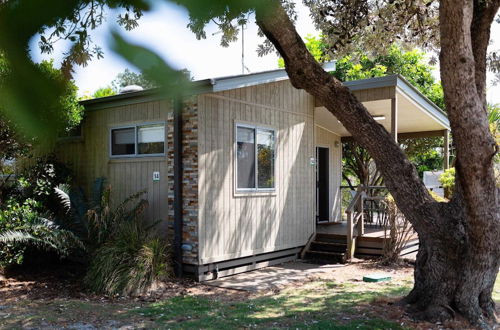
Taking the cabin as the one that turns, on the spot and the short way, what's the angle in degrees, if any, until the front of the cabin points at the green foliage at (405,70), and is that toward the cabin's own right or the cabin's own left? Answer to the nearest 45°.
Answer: approximately 90° to the cabin's own left

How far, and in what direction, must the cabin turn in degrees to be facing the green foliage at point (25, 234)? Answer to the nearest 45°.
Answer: approximately 90° to its right

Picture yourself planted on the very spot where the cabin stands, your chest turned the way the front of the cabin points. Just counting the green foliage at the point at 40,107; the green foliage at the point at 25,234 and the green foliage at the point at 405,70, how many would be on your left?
1

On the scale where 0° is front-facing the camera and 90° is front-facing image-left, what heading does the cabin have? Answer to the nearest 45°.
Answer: approximately 315°

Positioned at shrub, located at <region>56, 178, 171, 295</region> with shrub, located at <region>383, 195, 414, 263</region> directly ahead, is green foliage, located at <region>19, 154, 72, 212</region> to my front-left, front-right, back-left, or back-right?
back-left

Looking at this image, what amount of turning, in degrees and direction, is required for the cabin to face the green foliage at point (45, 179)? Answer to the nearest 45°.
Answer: approximately 135° to its right

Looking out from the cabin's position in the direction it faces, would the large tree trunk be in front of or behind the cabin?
in front

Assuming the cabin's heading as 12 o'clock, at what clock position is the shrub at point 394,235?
The shrub is roughly at 10 o'clock from the cabin.

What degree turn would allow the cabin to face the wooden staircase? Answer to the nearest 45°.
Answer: approximately 90° to its left

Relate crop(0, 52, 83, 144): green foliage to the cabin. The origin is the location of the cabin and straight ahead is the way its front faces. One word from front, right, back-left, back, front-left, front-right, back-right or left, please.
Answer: front-right

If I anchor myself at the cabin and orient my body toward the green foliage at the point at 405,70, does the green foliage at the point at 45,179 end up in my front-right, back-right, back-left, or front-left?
back-left
